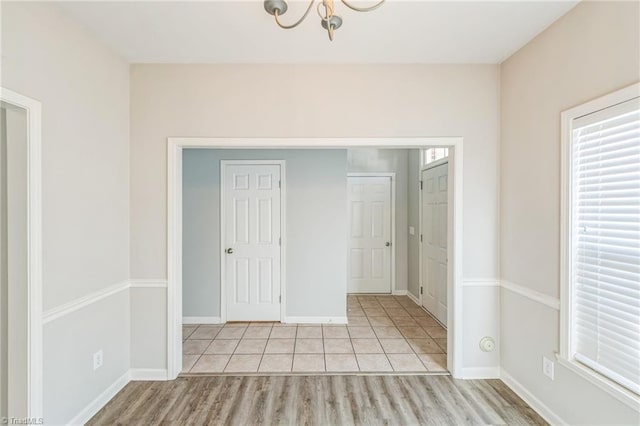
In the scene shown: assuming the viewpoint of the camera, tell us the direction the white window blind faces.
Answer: facing the viewer and to the left of the viewer

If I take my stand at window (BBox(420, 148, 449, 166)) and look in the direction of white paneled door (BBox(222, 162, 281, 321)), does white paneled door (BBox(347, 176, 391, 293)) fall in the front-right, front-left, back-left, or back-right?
front-right

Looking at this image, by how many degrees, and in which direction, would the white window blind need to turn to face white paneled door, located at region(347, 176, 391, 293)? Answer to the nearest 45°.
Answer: approximately 90° to its right

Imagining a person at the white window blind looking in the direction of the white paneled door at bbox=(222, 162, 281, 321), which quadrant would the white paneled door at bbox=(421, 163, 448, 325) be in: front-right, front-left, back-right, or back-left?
front-right

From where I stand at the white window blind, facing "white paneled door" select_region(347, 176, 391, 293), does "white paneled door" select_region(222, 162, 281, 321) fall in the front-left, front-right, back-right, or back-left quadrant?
front-left

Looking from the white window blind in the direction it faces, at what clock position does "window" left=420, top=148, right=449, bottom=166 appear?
The window is roughly at 3 o'clock from the white window blind.

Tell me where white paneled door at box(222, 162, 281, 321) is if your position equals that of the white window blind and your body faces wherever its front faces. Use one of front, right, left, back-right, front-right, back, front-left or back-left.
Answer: front-right

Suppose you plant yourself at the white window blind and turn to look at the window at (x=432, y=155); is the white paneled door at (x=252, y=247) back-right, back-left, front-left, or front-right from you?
front-left

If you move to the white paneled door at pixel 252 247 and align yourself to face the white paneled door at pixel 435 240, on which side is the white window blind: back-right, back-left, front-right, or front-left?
front-right

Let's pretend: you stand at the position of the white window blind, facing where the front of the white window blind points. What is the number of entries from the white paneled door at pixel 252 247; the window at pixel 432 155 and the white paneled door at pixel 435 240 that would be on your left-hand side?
0

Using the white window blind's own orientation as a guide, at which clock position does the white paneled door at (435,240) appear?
The white paneled door is roughly at 3 o'clock from the white window blind.
